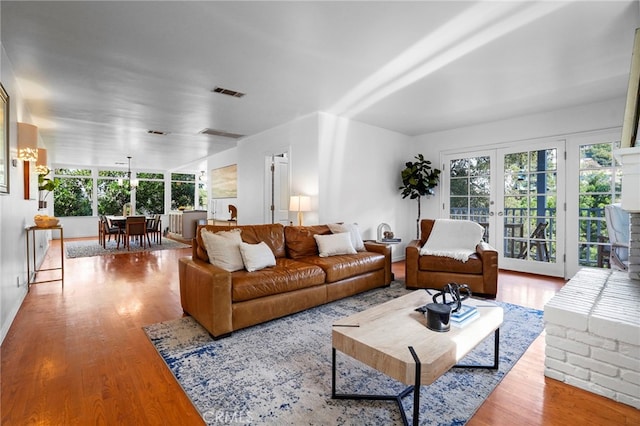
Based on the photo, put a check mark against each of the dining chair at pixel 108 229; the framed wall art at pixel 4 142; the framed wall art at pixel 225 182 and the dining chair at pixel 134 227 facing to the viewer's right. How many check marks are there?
2

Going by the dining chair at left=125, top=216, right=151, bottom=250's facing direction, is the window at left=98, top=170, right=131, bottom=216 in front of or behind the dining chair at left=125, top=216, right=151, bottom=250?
in front

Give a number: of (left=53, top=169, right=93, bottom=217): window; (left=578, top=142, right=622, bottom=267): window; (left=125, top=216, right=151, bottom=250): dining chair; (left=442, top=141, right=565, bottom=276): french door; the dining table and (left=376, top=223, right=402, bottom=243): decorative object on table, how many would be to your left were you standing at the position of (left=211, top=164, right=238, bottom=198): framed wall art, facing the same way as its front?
3

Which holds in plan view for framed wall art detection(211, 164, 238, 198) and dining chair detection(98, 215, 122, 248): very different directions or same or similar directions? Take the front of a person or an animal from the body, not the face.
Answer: very different directions

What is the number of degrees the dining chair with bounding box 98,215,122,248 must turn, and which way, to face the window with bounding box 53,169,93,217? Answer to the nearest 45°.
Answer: approximately 90° to its left

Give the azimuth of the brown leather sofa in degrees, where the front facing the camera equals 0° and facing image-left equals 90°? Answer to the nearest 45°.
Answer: approximately 315°

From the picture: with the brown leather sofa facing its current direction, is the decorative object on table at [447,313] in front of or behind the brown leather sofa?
in front

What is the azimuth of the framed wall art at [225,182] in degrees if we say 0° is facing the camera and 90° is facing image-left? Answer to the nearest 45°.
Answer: approximately 45°

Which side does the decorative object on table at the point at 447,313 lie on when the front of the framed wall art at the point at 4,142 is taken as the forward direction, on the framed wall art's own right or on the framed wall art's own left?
on the framed wall art's own right

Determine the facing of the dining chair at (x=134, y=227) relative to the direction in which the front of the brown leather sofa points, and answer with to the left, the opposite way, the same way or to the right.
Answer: the opposite way

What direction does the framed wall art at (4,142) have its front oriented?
to the viewer's right

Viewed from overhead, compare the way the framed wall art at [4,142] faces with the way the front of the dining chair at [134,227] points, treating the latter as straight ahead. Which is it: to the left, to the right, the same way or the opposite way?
to the right

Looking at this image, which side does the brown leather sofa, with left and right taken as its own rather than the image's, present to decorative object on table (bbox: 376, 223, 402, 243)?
left

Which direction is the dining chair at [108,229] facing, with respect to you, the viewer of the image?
facing to the right of the viewer

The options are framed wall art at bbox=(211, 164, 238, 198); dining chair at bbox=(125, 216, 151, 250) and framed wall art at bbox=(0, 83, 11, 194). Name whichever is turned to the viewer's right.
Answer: framed wall art at bbox=(0, 83, 11, 194)

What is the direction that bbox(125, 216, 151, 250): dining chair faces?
away from the camera
